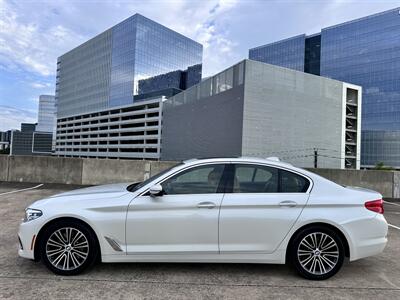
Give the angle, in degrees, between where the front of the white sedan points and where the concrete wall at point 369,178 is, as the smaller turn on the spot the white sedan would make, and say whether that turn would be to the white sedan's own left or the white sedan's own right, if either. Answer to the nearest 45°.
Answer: approximately 135° to the white sedan's own right

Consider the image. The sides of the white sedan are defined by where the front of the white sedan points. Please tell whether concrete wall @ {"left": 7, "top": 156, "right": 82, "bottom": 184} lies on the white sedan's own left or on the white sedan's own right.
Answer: on the white sedan's own right

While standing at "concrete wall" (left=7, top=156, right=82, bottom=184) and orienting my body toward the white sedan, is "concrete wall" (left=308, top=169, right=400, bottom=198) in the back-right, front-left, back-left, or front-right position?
front-left

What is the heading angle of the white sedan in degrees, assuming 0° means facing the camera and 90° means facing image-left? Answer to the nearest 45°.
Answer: approximately 90°

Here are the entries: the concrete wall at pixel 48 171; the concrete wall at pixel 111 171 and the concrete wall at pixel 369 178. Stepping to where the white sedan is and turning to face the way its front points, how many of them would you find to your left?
0

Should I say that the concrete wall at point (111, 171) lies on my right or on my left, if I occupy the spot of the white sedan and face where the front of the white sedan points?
on my right
